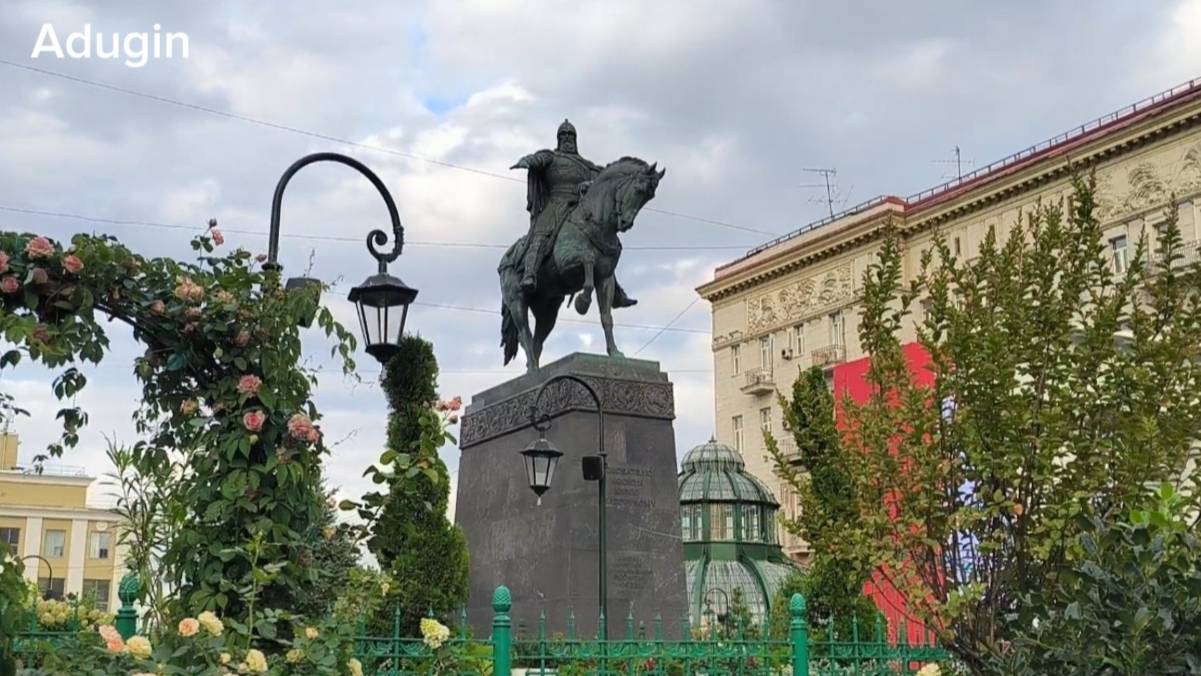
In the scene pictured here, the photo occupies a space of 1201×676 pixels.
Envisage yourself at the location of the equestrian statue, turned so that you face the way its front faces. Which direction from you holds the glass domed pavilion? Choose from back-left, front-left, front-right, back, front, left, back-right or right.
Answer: back-left

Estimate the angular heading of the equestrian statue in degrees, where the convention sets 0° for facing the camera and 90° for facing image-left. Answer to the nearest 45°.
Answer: approximately 315°

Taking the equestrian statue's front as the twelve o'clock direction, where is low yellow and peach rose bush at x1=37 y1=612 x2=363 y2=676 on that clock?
The low yellow and peach rose bush is roughly at 2 o'clock from the equestrian statue.

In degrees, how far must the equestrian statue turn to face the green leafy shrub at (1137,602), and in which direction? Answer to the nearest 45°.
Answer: approximately 45° to its right

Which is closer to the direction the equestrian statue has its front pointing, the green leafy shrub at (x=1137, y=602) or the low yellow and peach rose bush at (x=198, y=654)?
the green leafy shrub

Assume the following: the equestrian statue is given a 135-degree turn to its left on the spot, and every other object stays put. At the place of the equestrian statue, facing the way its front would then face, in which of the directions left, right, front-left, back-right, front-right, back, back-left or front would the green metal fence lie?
back
